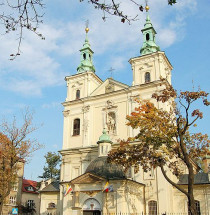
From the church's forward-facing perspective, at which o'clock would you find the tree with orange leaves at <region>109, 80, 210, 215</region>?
The tree with orange leaves is roughly at 10 o'clock from the church.

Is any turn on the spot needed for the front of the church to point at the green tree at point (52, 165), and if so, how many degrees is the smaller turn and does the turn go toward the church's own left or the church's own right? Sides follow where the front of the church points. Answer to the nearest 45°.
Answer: approximately 90° to the church's own right

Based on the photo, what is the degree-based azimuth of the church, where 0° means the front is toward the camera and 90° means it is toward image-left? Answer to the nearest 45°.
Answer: approximately 45°

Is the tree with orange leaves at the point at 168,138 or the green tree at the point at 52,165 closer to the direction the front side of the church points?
the tree with orange leaves
